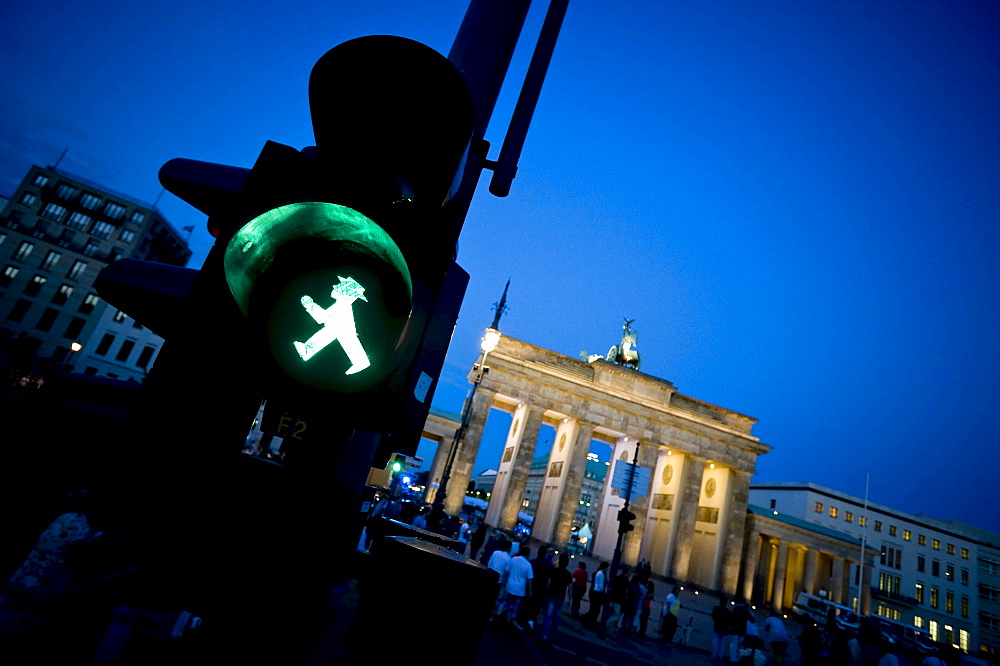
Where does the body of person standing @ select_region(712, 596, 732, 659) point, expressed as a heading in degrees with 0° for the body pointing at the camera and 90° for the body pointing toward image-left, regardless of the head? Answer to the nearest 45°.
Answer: approximately 180°

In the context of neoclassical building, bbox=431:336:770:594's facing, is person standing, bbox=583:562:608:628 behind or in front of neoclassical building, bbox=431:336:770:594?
in front

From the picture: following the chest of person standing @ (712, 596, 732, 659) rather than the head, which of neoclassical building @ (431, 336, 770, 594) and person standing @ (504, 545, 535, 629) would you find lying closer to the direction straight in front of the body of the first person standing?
the neoclassical building

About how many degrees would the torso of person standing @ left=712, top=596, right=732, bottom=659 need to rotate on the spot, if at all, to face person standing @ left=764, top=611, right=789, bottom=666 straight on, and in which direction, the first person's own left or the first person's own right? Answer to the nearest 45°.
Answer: approximately 90° to the first person's own right

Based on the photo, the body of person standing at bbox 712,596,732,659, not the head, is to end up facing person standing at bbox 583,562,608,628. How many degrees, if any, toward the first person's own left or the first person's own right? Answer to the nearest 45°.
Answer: approximately 90° to the first person's own left

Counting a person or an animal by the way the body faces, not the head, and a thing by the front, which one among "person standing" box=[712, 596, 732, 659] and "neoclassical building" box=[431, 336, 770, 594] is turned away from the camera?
the person standing

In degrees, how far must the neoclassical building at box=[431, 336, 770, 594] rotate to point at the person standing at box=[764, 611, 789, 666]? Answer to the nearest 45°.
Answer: approximately 45° to its left

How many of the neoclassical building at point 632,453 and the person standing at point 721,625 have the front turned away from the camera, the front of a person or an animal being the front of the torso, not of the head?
1
